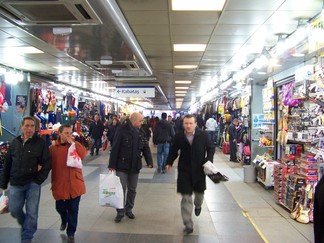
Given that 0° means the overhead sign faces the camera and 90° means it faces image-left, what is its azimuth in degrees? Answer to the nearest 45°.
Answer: approximately 0°

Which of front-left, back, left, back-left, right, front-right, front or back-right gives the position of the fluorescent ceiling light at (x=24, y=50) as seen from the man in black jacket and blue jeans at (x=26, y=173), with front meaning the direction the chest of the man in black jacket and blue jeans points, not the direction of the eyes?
back

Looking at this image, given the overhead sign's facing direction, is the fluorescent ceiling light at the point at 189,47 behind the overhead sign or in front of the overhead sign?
in front

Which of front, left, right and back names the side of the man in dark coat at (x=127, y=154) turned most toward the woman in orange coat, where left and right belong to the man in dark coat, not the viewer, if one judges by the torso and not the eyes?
right

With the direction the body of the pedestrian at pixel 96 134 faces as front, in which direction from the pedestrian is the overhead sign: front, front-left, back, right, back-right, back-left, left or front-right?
back-left

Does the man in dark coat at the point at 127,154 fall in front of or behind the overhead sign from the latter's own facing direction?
in front

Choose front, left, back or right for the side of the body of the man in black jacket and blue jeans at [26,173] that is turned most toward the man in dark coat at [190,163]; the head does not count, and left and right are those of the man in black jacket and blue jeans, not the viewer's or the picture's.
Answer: left

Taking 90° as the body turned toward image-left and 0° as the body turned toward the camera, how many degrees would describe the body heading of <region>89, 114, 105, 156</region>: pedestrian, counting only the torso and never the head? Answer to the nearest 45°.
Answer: approximately 0°

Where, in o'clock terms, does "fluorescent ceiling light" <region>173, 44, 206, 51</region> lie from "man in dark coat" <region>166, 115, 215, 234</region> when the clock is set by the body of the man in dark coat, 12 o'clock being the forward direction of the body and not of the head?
The fluorescent ceiling light is roughly at 6 o'clock from the man in dark coat.

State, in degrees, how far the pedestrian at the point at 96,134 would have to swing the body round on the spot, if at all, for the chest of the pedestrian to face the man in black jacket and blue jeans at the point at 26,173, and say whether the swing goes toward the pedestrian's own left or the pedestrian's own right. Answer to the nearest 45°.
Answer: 0° — they already face them

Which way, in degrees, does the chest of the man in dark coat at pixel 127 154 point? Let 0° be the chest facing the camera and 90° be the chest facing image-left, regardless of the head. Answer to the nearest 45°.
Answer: approximately 315°

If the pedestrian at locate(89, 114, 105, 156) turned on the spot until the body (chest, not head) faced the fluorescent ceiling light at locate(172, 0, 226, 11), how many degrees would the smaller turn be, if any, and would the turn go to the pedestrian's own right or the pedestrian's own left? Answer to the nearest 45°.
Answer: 0° — they already face it

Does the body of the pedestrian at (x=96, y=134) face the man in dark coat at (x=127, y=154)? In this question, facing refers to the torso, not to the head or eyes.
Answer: yes
